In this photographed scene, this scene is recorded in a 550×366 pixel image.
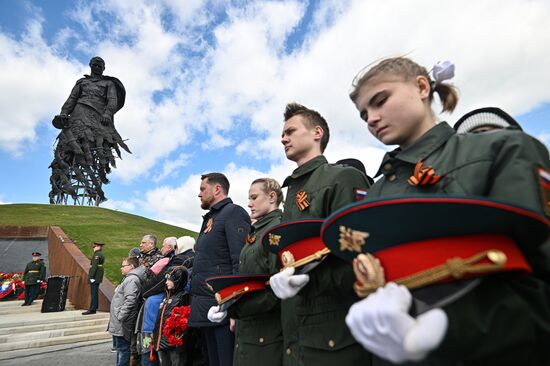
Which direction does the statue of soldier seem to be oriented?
toward the camera

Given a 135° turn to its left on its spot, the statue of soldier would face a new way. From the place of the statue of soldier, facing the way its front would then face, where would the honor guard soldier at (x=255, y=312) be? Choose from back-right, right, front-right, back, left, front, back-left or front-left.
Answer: back-right

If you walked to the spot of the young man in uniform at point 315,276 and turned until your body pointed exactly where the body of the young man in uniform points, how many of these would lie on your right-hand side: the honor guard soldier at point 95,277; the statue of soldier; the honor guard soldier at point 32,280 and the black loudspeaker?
4

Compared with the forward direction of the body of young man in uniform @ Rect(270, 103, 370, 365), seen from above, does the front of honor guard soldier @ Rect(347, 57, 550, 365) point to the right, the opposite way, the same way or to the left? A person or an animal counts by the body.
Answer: the same way

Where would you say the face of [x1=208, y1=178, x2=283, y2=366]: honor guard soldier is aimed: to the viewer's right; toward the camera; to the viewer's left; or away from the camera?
to the viewer's left

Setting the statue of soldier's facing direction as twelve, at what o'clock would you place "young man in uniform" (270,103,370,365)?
The young man in uniform is roughly at 12 o'clock from the statue of soldier.

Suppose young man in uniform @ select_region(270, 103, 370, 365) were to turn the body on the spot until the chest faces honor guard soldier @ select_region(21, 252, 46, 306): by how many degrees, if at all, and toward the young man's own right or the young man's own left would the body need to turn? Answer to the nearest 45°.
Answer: approximately 90° to the young man's own right

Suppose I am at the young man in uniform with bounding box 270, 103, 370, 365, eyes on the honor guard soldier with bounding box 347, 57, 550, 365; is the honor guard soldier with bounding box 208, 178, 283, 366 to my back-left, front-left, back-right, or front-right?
back-right

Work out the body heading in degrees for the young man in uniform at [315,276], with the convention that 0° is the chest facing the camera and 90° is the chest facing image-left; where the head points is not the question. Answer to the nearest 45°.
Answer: approximately 45°

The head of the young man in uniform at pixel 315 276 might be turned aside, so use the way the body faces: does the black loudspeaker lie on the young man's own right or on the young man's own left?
on the young man's own right

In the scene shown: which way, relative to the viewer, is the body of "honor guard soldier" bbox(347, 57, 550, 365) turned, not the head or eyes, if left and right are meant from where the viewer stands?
facing the viewer and to the left of the viewer

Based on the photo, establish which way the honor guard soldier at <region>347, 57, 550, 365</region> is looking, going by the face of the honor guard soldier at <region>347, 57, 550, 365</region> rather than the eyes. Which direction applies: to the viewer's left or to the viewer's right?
to the viewer's left

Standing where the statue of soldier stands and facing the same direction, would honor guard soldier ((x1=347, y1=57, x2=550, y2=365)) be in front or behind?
in front
